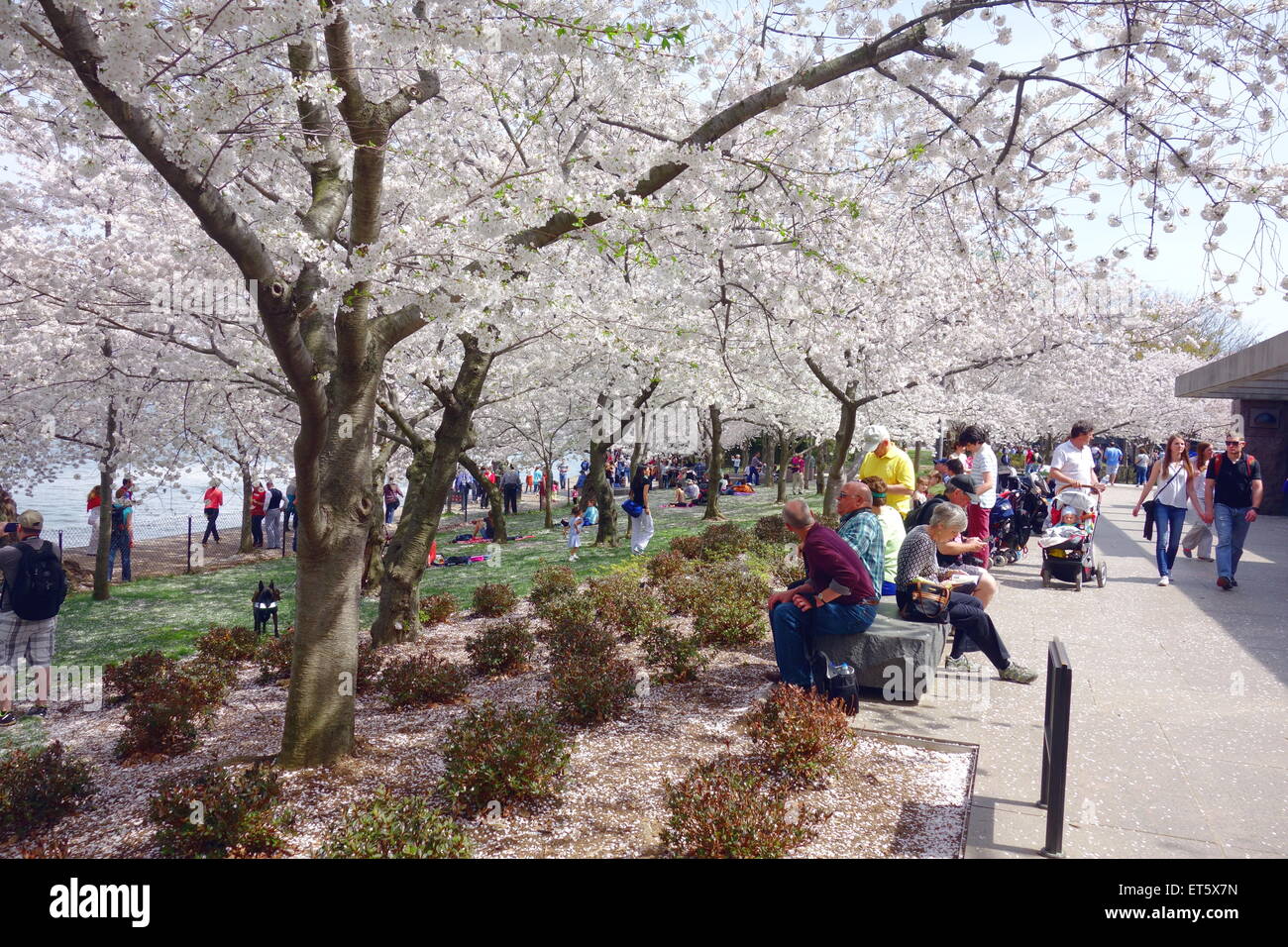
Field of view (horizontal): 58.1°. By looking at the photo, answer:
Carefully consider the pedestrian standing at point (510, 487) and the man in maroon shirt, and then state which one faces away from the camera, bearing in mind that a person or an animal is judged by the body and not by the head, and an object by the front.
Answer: the pedestrian standing

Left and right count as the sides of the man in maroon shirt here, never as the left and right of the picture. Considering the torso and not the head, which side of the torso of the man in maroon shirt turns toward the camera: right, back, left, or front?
left

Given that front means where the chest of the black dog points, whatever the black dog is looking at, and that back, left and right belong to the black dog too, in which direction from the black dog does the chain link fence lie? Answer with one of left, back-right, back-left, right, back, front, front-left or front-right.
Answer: back

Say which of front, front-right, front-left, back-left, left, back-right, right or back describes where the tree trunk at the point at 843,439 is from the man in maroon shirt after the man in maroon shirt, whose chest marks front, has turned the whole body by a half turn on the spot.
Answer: left

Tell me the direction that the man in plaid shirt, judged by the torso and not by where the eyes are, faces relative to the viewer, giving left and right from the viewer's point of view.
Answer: facing to the left of the viewer

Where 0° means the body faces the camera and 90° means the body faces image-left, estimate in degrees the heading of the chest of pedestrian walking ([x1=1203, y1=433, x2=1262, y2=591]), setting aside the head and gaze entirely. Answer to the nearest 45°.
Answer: approximately 0°

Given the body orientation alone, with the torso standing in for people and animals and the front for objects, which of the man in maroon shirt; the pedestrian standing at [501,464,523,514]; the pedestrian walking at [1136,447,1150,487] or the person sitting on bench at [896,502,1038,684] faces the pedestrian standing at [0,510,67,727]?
the man in maroon shirt

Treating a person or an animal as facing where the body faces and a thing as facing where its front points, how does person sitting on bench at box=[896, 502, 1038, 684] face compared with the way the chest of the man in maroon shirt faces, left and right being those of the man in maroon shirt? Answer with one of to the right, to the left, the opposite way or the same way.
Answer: the opposite way
